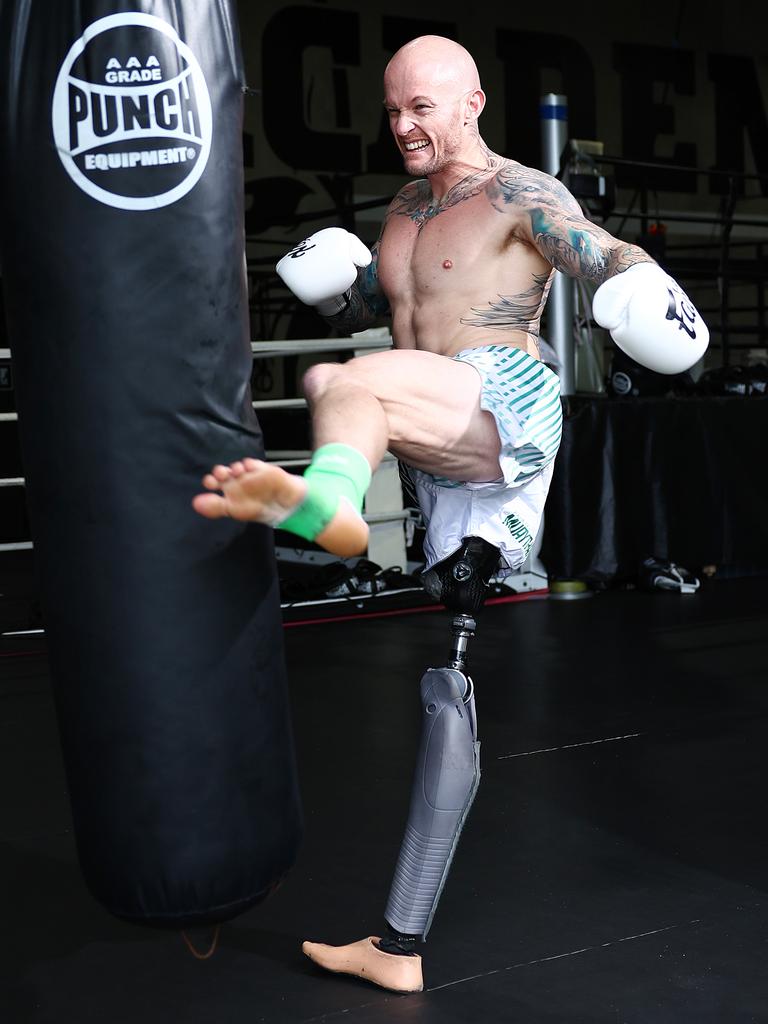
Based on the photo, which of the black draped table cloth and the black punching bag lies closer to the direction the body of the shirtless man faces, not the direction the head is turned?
the black punching bag

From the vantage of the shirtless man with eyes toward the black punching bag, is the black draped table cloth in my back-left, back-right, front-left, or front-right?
back-right

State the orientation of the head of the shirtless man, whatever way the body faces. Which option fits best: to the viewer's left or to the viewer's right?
to the viewer's left

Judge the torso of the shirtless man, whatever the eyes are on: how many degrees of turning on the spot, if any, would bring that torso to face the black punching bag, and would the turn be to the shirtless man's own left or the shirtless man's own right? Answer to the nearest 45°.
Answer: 0° — they already face it

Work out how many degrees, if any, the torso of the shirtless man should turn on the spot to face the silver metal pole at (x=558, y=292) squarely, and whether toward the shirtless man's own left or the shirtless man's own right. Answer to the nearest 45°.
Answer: approximately 135° to the shirtless man's own right

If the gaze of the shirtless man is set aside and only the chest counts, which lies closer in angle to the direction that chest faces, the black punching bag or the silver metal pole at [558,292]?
the black punching bag

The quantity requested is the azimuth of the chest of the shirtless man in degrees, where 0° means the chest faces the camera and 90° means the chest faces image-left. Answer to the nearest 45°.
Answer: approximately 45°

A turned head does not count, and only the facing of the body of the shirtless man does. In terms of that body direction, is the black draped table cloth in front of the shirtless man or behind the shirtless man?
behind
